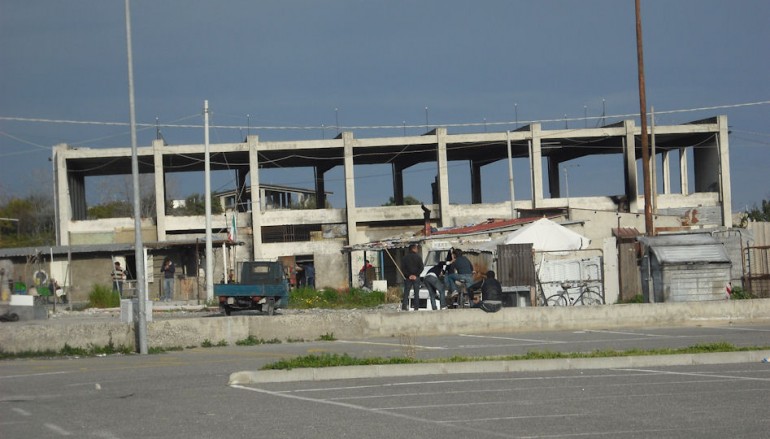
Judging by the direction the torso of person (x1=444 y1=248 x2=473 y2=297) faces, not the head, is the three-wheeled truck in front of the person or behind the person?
in front

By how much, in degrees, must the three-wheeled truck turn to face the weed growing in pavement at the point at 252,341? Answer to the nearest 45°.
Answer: approximately 135° to its right

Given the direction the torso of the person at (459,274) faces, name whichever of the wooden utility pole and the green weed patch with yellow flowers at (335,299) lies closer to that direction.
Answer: the green weed patch with yellow flowers

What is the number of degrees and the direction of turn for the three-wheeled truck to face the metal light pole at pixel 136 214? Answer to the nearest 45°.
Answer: approximately 135° to its right

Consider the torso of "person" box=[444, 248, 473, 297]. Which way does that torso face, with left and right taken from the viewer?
facing to the left of the viewer

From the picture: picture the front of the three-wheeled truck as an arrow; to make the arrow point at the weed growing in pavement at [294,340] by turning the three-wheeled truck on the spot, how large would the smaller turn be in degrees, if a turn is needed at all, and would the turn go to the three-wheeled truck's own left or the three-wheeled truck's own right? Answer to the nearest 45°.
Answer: approximately 135° to the three-wheeled truck's own right

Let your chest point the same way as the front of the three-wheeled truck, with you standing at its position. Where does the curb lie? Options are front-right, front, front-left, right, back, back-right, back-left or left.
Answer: back-right

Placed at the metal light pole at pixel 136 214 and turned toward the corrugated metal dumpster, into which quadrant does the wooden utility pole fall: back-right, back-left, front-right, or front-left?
front-left

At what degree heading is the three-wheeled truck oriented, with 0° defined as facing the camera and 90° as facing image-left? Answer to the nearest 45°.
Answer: approximately 225°

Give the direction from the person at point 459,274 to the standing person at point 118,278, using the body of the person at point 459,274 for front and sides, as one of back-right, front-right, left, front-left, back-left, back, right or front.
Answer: front-right

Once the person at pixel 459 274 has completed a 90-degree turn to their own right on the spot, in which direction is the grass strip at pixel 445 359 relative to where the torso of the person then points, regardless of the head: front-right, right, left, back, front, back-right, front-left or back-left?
back

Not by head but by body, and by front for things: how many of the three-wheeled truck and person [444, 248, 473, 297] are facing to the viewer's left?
1

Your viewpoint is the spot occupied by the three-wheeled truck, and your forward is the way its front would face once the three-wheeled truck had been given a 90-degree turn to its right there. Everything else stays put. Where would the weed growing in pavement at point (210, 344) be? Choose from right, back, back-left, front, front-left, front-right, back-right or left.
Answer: front-right

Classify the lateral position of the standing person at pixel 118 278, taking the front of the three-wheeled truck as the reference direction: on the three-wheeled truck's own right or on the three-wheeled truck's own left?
on the three-wheeled truck's own left
